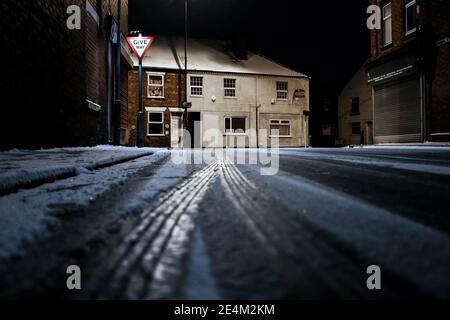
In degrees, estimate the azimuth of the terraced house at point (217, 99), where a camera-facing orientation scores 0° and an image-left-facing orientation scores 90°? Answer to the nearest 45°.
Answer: approximately 0°

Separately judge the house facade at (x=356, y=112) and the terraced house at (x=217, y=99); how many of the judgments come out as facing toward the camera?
2

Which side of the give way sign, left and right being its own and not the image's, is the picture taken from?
front

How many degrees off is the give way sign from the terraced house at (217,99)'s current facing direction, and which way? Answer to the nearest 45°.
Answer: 0° — it already faces it

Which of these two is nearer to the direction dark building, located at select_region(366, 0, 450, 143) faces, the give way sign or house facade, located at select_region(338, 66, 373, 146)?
the give way sign

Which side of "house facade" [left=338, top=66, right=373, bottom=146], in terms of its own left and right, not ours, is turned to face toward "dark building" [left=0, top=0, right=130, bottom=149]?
front

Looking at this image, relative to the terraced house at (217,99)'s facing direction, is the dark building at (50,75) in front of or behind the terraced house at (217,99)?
in front

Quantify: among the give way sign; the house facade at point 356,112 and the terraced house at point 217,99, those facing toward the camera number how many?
3

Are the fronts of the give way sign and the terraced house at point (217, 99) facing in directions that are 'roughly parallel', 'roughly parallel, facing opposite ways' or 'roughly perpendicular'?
roughly parallel
